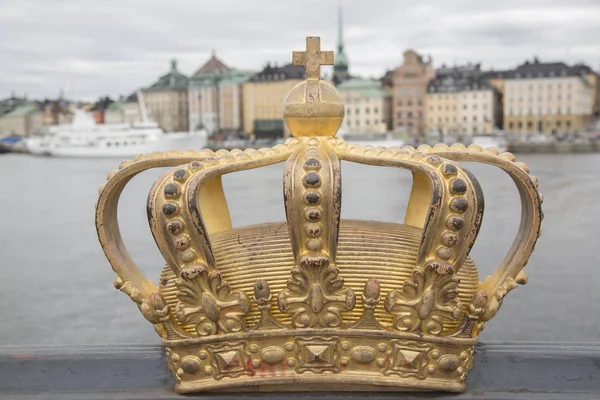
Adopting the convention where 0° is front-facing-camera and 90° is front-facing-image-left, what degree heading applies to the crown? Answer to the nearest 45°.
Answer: approximately 0°
